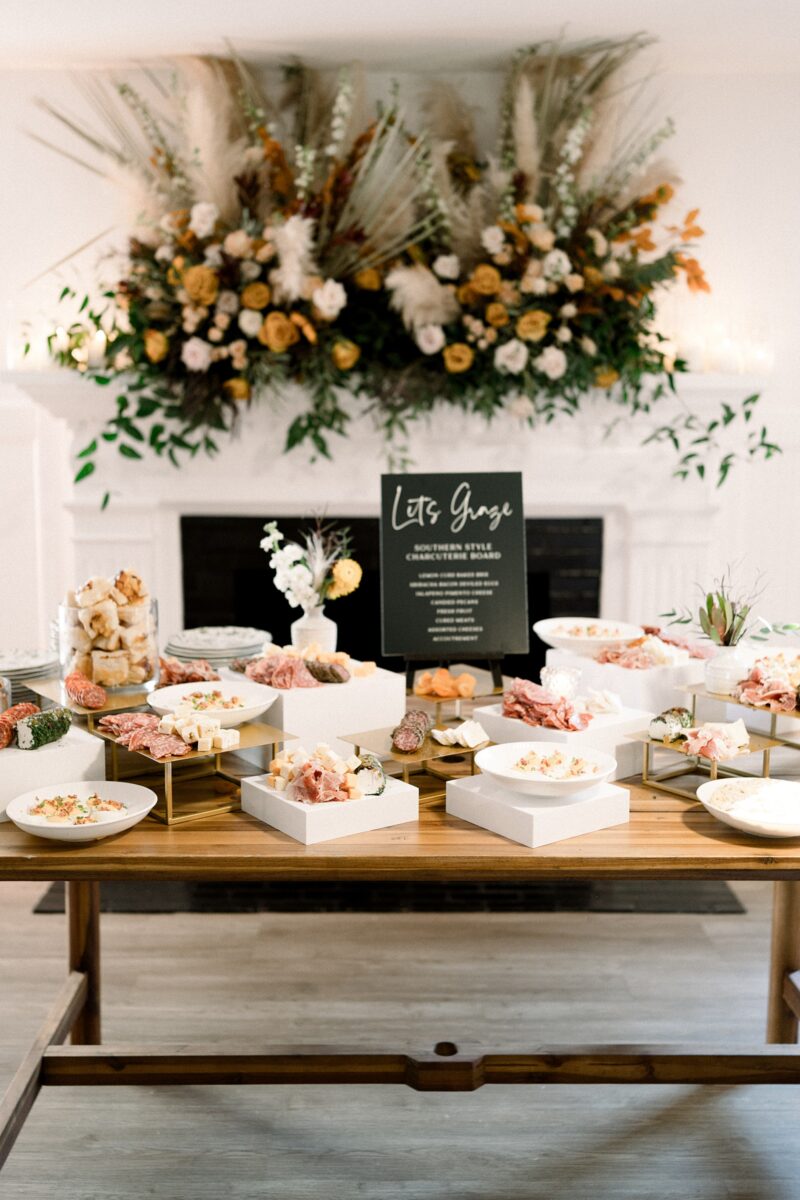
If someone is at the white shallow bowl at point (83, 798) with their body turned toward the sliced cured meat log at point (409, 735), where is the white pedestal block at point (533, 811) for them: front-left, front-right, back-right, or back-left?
front-right

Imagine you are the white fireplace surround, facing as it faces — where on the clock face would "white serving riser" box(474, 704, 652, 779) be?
The white serving riser is roughly at 12 o'clock from the white fireplace surround.

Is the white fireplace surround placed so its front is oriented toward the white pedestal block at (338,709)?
yes

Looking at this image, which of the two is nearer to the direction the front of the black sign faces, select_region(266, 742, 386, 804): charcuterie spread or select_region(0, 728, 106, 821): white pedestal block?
the charcuterie spread

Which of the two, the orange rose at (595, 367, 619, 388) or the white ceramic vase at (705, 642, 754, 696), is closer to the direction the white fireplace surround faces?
the white ceramic vase

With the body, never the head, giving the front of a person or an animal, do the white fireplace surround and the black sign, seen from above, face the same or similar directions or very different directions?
same or similar directions

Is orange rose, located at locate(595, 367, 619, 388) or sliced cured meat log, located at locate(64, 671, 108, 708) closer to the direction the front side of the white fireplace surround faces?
the sliced cured meat log

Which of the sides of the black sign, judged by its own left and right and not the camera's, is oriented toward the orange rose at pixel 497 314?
back

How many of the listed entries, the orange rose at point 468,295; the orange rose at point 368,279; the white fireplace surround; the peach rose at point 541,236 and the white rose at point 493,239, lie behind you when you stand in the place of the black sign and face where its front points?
5

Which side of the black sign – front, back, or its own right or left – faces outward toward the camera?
front

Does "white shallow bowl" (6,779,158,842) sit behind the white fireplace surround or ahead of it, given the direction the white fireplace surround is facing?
ahead

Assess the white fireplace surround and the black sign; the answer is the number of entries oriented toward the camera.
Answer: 2

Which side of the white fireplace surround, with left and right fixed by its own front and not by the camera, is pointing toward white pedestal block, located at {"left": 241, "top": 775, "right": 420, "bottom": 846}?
front

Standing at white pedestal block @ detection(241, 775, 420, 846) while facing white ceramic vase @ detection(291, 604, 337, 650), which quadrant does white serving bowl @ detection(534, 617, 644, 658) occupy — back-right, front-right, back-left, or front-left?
front-right

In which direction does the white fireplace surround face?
toward the camera

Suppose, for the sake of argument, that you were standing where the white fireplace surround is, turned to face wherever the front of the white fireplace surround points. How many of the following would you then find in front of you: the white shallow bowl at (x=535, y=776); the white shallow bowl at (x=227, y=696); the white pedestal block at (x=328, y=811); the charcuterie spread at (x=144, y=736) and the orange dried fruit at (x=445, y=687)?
5

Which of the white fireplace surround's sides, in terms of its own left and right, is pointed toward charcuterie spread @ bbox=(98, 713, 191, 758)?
front
